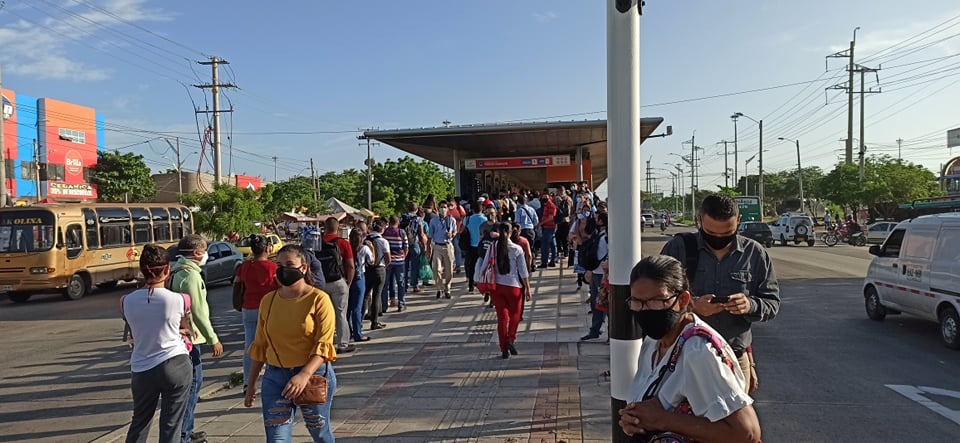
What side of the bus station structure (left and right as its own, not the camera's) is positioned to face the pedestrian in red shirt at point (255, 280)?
front

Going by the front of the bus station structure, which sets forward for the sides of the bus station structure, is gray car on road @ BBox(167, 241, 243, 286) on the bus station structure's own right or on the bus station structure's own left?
on the bus station structure's own right

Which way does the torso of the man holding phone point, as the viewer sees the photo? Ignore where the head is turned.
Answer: toward the camera

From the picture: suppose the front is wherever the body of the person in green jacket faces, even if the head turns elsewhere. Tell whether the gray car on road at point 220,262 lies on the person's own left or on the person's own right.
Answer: on the person's own left

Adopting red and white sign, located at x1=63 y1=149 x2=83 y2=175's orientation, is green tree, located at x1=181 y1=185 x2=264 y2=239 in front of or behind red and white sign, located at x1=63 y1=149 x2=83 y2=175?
in front

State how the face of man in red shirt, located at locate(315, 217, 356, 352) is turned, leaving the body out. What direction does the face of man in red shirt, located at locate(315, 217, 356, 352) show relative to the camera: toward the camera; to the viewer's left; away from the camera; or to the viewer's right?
away from the camera

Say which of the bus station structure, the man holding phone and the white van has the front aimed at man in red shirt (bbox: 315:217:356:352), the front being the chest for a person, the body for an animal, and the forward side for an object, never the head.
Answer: the bus station structure

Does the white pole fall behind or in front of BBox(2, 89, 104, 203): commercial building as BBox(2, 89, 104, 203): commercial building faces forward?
in front
